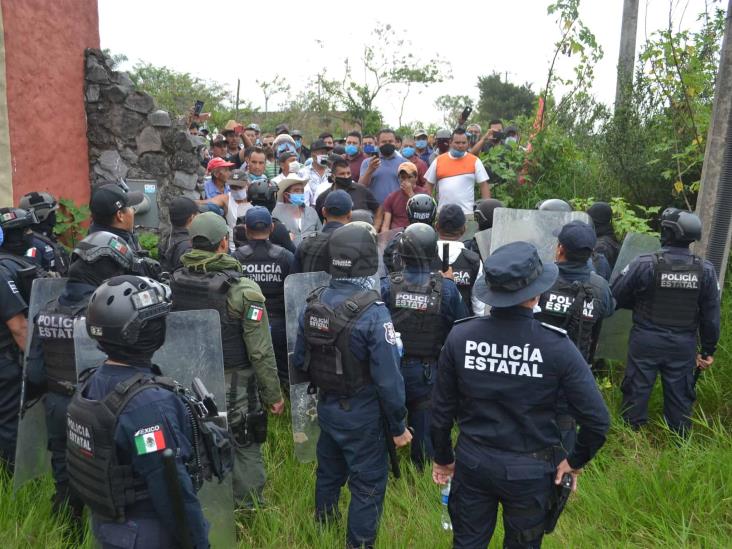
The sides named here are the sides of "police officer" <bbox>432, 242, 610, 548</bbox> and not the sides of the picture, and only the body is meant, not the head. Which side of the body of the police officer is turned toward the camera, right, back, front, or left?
back

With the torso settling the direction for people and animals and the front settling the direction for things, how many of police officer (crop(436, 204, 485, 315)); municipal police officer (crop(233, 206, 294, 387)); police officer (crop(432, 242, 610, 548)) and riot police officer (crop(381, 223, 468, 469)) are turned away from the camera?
4

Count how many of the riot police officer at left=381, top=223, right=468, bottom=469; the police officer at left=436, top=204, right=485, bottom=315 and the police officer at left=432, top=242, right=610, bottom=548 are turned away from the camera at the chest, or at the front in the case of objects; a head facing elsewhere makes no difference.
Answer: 3

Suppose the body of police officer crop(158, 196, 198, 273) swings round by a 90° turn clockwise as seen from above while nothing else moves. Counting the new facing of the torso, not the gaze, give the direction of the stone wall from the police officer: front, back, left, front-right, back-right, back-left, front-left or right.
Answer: back-left

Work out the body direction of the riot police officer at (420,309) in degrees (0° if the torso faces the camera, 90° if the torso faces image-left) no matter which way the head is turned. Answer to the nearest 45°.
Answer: approximately 180°

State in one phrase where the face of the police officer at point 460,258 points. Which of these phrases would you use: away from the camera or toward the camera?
away from the camera

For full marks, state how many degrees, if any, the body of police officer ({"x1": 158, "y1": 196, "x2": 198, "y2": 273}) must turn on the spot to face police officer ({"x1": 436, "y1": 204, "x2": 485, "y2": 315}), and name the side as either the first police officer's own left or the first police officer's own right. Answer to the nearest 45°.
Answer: approximately 90° to the first police officer's own right

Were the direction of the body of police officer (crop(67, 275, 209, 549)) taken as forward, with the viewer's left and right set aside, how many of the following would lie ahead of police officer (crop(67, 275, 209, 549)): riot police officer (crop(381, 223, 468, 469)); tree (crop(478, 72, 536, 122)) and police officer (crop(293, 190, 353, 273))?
3

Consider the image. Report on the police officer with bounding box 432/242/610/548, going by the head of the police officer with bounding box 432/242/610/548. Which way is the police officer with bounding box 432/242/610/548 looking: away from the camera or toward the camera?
away from the camera

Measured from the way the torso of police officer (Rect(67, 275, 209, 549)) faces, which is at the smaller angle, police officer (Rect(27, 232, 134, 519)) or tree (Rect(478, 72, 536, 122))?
the tree

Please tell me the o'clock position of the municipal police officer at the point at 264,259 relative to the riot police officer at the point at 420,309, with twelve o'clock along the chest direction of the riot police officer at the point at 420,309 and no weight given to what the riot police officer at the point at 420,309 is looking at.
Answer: the municipal police officer at the point at 264,259 is roughly at 10 o'clock from the riot police officer at the point at 420,309.

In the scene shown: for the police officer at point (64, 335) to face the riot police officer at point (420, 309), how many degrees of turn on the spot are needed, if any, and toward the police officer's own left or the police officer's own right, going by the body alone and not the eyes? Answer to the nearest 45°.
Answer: approximately 45° to the police officer's own right

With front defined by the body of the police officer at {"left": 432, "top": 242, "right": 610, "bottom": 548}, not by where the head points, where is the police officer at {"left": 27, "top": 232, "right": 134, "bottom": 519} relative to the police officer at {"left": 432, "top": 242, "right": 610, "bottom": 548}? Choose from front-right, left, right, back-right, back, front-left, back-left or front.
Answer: left

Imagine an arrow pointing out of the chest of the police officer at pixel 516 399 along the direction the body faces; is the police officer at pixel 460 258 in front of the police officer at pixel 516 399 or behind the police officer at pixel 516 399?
in front

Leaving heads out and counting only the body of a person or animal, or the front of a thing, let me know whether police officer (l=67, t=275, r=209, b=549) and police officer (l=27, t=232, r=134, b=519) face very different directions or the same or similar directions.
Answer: same or similar directions

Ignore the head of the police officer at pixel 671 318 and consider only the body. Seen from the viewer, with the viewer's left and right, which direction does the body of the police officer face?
facing away from the viewer

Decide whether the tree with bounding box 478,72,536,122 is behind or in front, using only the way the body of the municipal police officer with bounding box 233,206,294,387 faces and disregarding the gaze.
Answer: in front

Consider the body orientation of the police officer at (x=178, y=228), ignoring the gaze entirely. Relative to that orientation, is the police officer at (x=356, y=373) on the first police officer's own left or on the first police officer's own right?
on the first police officer's own right

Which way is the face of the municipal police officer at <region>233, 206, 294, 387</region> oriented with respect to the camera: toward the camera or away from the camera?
away from the camera

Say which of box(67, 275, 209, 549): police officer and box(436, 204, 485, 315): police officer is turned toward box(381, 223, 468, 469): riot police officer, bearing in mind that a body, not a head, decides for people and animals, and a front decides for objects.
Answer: box(67, 275, 209, 549): police officer

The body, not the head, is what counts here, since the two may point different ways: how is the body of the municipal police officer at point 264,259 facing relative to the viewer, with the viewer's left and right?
facing away from the viewer
